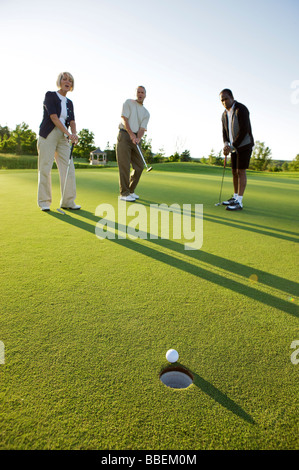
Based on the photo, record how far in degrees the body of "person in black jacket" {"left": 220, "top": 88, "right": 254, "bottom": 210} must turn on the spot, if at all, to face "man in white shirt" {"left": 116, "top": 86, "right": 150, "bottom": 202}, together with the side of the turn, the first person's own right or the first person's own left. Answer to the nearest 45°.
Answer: approximately 45° to the first person's own right

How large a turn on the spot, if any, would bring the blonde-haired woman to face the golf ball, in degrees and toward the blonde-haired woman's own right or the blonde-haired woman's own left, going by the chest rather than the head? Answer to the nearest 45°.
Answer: approximately 45° to the blonde-haired woman's own right

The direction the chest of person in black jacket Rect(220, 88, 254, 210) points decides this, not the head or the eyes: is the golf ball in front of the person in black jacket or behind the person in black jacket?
in front

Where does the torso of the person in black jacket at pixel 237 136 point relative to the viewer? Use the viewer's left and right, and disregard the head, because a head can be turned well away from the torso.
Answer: facing the viewer and to the left of the viewer

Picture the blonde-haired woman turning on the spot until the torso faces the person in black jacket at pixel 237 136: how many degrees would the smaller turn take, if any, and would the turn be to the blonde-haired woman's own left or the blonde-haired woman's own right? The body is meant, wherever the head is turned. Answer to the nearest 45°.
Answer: approximately 45° to the blonde-haired woman's own left

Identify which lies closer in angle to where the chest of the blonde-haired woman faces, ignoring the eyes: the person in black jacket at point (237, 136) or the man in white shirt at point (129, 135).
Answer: the person in black jacket

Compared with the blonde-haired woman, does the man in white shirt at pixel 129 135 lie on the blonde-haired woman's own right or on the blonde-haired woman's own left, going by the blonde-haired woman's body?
on the blonde-haired woman's own left

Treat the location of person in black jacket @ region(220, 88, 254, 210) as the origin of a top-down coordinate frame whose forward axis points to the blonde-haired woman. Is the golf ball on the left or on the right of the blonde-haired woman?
left

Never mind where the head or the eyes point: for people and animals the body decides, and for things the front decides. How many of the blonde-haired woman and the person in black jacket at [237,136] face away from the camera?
0

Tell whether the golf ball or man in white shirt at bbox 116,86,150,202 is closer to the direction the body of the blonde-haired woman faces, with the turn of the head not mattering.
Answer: the golf ball

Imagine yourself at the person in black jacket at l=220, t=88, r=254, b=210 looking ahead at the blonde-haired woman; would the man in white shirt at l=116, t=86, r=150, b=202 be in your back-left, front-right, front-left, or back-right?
front-right
